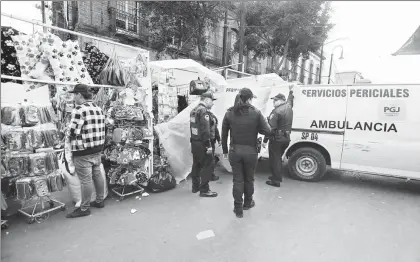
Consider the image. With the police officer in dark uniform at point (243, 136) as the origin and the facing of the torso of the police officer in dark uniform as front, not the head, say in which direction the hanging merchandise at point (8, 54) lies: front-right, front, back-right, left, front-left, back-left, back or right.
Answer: left

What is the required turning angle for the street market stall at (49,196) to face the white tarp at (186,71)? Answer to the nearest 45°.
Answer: approximately 90° to its left

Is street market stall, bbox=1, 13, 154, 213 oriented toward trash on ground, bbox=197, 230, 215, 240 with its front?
yes

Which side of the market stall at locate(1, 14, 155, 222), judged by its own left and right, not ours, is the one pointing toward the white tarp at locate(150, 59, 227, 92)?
left

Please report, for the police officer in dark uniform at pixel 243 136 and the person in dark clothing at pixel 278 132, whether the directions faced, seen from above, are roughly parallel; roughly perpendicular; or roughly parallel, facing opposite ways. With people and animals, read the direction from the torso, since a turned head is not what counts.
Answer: roughly perpendicular

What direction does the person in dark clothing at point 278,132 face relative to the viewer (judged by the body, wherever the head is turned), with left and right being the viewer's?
facing to the left of the viewer

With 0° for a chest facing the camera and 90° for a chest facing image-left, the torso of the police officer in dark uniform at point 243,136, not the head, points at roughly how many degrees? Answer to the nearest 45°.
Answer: approximately 180°

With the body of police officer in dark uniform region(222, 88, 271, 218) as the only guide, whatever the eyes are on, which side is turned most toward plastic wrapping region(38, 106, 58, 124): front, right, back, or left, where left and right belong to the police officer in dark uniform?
left

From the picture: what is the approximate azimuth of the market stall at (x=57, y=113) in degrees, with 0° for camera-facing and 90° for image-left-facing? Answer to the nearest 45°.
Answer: approximately 315°

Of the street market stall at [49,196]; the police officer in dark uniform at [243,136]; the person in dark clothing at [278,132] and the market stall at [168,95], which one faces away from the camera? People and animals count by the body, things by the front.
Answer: the police officer in dark uniform
